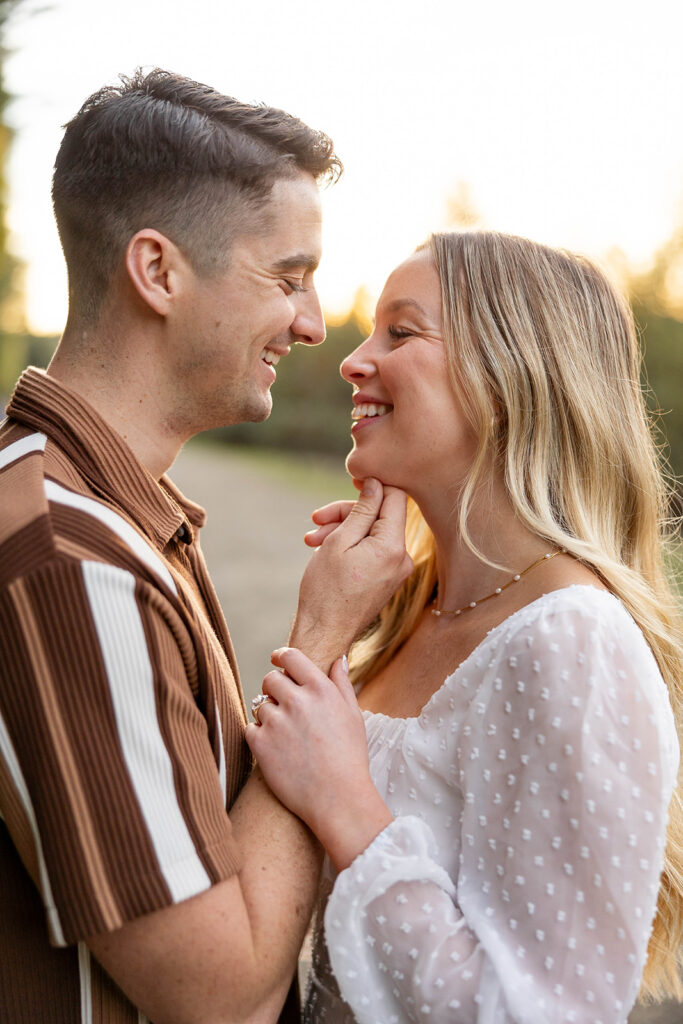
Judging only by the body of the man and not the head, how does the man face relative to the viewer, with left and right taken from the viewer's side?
facing to the right of the viewer

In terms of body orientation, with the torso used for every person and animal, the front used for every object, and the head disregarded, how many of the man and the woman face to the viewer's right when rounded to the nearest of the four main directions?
1

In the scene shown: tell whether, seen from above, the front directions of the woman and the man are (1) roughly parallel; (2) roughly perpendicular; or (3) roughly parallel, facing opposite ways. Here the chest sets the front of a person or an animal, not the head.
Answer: roughly parallel, facing opposite ways

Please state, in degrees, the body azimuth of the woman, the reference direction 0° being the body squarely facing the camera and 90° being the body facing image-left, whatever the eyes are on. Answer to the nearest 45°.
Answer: approximately 90°

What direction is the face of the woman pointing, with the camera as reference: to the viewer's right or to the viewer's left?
to the viewer's left

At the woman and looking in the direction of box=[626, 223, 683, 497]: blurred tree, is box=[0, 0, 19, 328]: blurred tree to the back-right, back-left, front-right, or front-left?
front-left

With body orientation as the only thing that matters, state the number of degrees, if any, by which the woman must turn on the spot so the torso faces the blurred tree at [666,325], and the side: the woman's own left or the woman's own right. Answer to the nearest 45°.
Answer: approximately 90° to the woman's own right

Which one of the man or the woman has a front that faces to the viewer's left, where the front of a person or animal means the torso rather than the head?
the woman

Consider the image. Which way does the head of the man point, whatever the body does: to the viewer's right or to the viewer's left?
to the viewer's right
